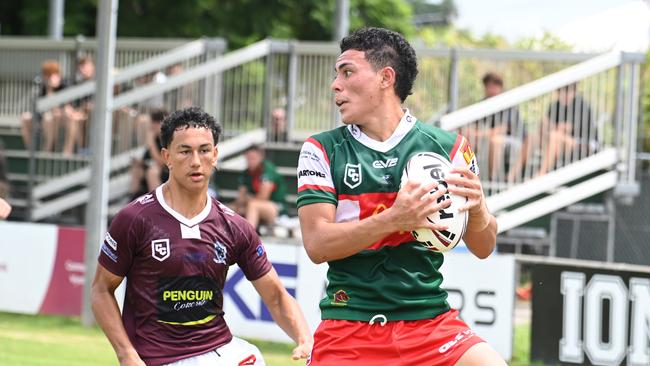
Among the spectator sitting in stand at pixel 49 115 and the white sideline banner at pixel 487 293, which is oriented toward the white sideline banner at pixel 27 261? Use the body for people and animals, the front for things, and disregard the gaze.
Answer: the spectator sitting in stand

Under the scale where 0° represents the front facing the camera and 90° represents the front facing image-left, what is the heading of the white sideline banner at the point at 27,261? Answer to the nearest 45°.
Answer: approximately 0°

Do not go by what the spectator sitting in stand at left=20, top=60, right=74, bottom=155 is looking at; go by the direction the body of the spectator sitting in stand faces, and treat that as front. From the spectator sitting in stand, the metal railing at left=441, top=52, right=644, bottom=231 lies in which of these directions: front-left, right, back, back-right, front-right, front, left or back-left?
front-left

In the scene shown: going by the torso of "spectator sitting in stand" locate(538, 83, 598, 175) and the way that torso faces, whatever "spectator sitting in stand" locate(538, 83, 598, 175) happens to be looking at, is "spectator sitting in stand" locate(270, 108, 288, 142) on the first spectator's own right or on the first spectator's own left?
on the first spectator's own right

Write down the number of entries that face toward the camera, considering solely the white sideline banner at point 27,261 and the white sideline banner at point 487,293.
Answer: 2
